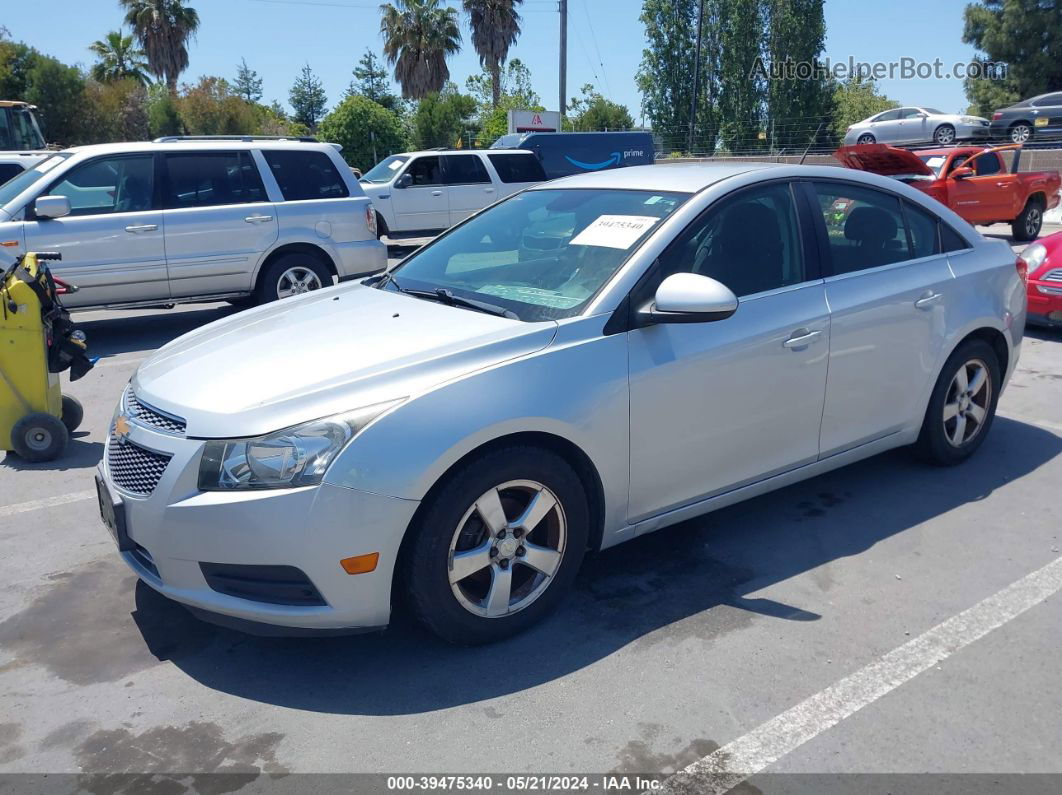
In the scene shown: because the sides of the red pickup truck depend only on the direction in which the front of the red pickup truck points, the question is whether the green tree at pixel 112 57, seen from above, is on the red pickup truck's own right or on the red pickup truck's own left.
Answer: on the red pickup truck's own right

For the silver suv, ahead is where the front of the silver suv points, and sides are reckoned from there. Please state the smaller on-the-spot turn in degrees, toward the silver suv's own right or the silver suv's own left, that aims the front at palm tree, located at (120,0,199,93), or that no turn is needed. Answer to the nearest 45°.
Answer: approximately 90° to the silver suv's own right

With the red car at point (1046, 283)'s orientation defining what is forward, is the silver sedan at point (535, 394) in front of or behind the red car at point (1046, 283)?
in front

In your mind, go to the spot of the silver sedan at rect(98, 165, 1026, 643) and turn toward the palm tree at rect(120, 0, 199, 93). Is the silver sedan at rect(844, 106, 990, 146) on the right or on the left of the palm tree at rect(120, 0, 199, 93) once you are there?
right

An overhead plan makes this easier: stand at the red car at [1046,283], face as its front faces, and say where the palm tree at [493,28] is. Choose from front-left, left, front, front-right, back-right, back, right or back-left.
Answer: right

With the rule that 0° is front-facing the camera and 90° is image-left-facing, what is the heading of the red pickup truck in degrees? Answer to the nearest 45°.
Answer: approximately 45°

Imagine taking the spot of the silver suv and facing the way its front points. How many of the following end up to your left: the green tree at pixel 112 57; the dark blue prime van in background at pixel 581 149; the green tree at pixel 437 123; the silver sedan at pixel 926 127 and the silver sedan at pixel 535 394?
1

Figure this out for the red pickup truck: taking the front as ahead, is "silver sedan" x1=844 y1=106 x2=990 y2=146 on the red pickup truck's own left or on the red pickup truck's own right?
on the red pickup truck's own right

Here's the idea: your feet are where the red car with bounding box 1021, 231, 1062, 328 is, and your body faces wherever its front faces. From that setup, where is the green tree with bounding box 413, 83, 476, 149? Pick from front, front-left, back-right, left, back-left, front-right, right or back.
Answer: right

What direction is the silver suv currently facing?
to the viewer's left

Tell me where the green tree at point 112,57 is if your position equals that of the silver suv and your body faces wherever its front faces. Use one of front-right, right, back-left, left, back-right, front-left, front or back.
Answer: right

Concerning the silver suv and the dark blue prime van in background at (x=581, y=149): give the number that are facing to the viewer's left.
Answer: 2

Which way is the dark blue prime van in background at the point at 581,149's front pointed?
to the viewer's left

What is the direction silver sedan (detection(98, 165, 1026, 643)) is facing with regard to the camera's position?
facing the viewer and to the left of the viewer

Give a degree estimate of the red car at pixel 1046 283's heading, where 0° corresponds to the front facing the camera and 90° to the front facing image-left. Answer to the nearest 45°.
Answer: approximately 45°

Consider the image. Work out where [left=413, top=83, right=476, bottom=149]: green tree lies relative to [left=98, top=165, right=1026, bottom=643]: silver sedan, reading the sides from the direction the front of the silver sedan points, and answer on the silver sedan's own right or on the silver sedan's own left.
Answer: on the silver sedan's own right

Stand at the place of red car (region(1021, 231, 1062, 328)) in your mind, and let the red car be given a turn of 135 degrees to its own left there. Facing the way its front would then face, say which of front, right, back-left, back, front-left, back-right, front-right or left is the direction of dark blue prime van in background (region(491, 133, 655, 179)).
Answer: back-left

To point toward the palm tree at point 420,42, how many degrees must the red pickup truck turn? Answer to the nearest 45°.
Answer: approximately 90° to its right
